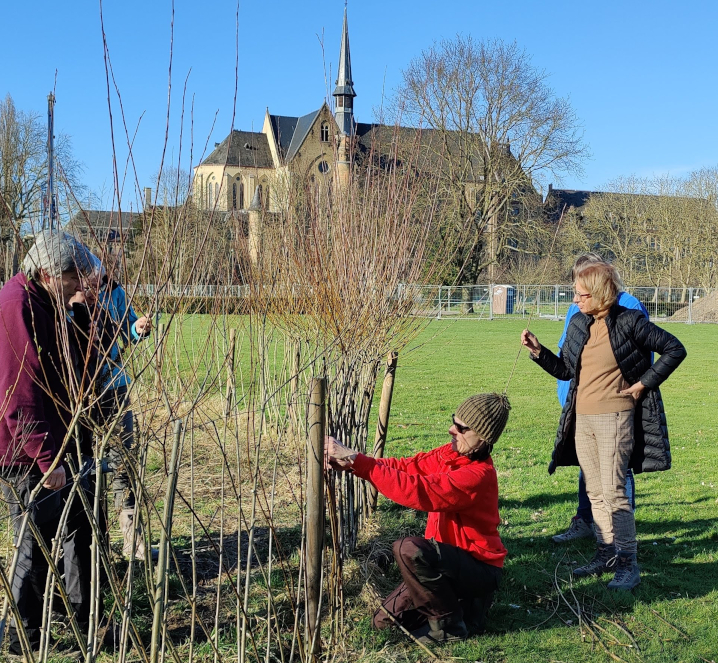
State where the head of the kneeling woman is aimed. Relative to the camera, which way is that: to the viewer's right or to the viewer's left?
to the viewer's left

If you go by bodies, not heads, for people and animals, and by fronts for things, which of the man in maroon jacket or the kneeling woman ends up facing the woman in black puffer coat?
the man in maroon jacket

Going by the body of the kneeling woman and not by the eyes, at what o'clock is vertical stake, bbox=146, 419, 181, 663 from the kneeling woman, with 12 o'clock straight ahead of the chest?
The vertical stake is roughly at 10 o'clock from the kneeling woman.

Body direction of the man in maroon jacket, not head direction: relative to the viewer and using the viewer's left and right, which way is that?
facing to the right of the viewer

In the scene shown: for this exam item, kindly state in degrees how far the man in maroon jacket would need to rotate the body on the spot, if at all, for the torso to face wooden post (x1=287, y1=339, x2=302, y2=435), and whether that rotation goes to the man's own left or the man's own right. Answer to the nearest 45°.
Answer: approximately 45° to the man's own left

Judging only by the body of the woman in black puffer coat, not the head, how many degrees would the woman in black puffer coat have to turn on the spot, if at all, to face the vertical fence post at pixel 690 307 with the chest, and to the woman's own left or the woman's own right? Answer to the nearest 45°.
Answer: approximately 135° to the woman's own right

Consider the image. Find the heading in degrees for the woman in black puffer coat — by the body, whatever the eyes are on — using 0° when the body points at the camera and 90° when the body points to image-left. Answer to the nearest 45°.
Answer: approximately 45°

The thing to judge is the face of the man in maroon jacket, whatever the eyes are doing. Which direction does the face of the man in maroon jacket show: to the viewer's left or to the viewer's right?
to the viewer's right

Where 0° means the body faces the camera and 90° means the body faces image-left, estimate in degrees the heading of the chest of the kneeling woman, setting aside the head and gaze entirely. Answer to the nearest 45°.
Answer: approximately 90°

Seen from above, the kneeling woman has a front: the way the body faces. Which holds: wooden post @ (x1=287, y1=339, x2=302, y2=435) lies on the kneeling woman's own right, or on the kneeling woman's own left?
on the kneeling woman's own right

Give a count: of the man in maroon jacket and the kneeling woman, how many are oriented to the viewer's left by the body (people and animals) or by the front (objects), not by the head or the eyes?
1
